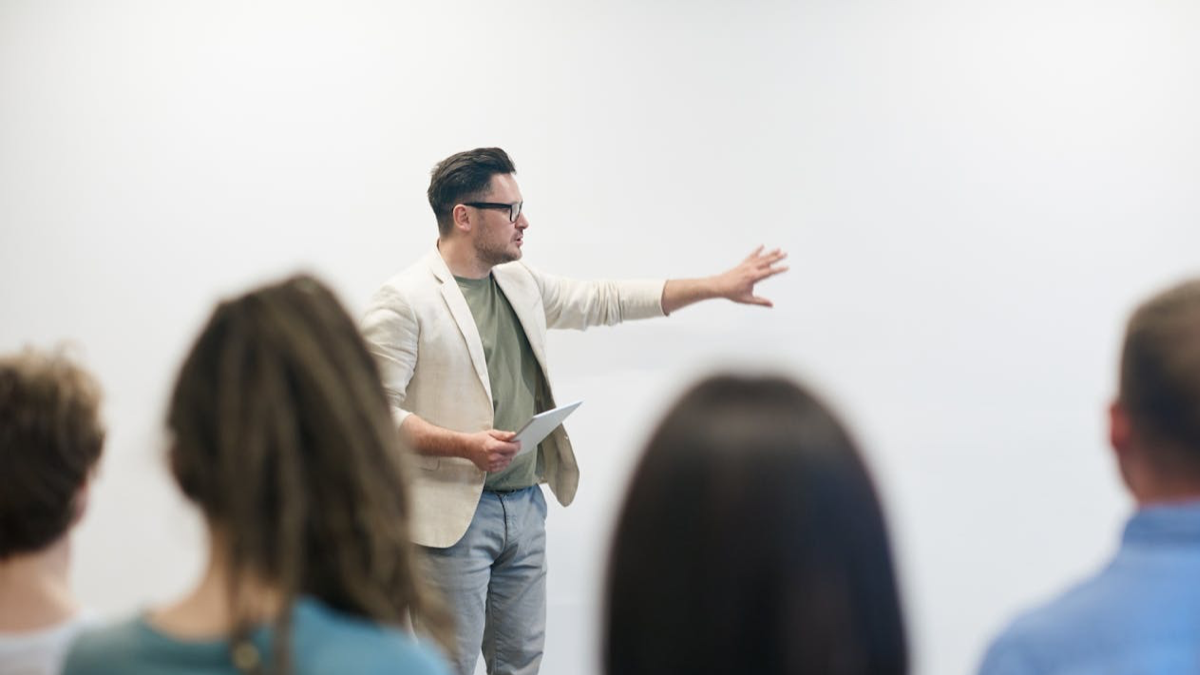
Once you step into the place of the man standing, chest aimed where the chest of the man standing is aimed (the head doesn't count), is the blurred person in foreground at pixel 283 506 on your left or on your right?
on your right

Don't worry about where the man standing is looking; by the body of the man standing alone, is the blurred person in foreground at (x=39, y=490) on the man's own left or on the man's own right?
on the man's own right

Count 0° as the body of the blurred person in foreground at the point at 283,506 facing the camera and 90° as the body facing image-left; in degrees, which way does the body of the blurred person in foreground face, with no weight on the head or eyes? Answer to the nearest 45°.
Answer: approximately 180°

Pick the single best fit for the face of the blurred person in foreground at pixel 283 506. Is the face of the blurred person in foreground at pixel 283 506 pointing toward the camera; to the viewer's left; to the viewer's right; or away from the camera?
away from the camera

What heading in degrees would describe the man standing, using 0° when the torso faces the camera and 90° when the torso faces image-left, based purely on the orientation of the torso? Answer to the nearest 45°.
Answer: approximately 315°

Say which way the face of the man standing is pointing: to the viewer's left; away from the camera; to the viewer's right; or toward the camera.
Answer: to the viewer's right

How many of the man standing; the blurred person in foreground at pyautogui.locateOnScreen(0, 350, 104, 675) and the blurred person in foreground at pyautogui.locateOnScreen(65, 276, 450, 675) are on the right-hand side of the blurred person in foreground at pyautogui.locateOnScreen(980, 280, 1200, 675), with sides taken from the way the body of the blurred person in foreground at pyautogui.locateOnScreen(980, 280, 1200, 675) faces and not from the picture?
0

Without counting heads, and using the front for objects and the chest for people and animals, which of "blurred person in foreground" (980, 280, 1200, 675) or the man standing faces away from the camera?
the blurred person in foreground

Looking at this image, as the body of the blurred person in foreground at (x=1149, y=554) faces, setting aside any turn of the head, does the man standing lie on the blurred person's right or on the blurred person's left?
on the blurred person's left

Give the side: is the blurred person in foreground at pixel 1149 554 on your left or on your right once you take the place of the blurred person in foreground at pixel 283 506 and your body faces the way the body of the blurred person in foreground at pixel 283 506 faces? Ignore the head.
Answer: on your right

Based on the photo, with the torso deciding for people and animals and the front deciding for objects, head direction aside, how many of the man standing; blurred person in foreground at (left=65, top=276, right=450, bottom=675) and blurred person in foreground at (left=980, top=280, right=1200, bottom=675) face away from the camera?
2

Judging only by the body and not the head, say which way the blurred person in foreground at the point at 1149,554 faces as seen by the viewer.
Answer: away from the camera

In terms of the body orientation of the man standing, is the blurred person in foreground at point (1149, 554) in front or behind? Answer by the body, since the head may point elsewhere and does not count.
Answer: in front
